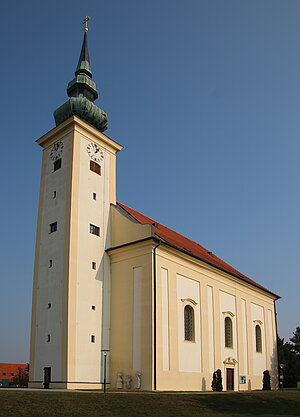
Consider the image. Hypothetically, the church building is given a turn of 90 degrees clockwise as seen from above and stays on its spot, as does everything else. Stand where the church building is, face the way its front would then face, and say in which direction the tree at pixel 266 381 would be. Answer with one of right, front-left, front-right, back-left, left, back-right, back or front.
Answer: right

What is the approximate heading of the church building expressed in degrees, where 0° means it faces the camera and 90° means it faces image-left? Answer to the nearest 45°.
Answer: approximately 45°
